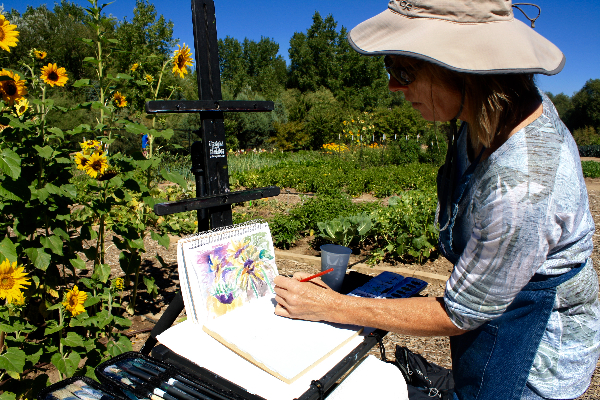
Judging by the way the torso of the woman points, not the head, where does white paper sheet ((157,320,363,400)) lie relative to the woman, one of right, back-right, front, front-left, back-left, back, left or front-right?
front

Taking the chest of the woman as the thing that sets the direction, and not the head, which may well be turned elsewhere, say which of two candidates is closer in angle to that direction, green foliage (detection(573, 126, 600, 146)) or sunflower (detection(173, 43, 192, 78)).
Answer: the sunflower

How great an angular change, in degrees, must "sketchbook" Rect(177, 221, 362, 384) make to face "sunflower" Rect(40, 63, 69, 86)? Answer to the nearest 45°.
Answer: approximately 180°

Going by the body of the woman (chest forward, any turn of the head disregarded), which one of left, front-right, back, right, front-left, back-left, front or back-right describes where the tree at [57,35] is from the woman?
front-right

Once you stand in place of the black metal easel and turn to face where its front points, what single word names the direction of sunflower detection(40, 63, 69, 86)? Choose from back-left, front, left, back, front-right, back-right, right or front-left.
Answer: back

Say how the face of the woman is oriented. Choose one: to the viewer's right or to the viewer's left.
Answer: to the viewer's left

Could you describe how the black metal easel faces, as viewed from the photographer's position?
facing the viewer and to the right of the viewer

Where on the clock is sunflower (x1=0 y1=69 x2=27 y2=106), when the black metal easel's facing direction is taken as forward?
The sunflower is roughly at 5 o'clock from the black metal easel.

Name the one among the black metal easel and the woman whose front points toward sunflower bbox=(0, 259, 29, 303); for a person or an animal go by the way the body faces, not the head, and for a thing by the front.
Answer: the woman

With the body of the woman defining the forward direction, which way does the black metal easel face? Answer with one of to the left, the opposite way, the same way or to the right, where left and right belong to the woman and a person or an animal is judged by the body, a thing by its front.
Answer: the opposite way

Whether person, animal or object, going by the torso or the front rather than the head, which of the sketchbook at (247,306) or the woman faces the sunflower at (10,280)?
the woman

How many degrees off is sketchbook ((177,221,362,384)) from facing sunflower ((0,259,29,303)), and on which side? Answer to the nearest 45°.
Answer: approximately 135° to its right

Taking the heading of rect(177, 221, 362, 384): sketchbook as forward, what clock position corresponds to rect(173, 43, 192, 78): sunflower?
The sunflower is roughly at 7 o'clock from the sketchbook.

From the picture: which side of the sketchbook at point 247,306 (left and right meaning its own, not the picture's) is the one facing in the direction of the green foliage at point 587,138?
left

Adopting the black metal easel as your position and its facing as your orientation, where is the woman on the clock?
The woman is roughly at 12 o'clock from the black metal easel.

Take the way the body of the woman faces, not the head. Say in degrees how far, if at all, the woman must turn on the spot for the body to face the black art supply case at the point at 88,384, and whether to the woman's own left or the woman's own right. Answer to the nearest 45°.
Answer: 0° — they already face it

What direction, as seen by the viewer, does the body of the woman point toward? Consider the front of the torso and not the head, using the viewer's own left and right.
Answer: facing to the left of the viewer
